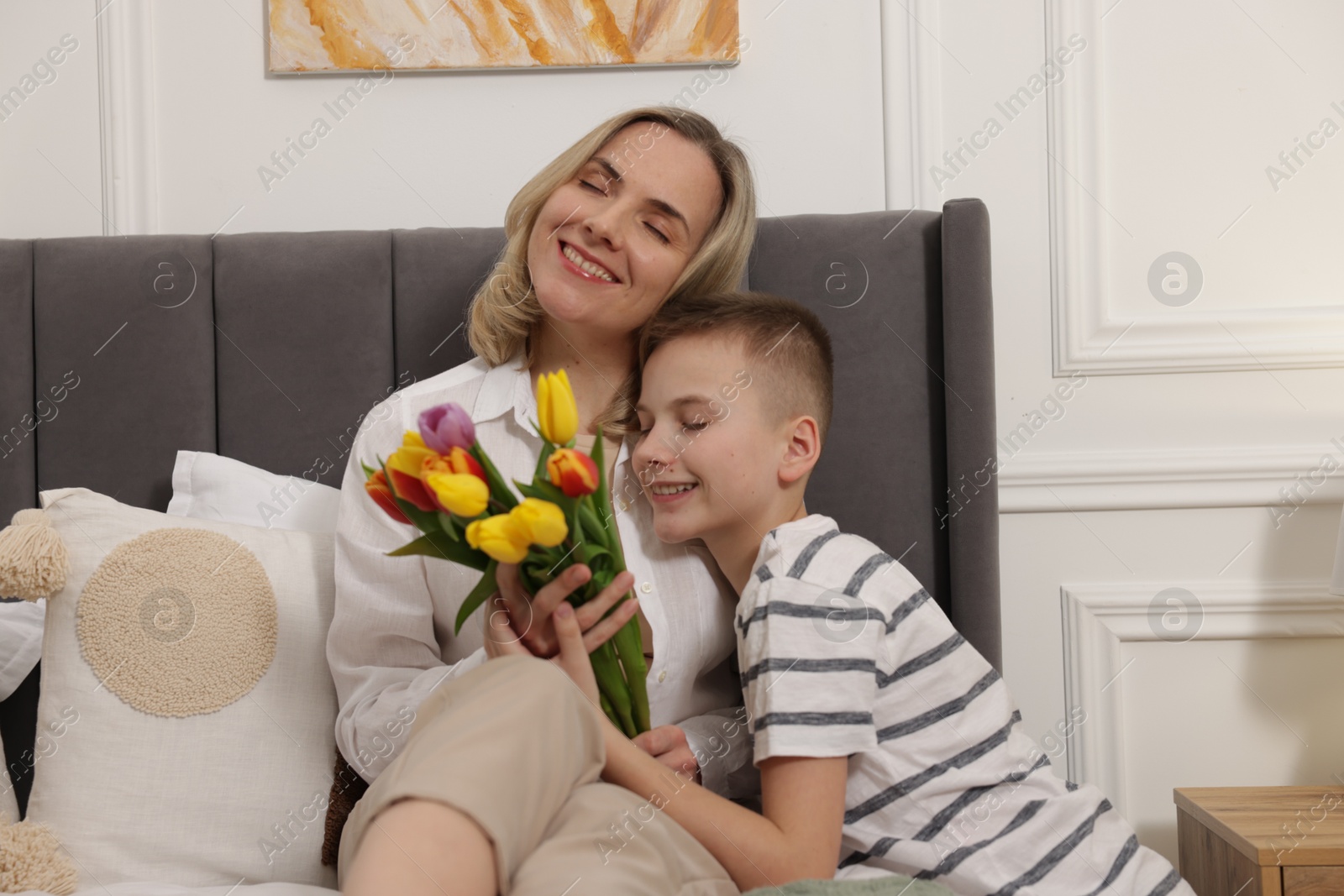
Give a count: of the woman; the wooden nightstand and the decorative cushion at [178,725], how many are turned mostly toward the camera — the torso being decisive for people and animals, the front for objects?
3

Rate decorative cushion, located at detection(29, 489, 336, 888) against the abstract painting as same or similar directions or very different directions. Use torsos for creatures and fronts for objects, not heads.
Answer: same or similar directions

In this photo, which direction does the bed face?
toward the camera

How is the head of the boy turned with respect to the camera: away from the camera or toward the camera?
toward the camera

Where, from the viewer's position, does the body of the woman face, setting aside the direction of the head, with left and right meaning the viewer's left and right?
facing the viewer

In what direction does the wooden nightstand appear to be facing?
toward the camera
